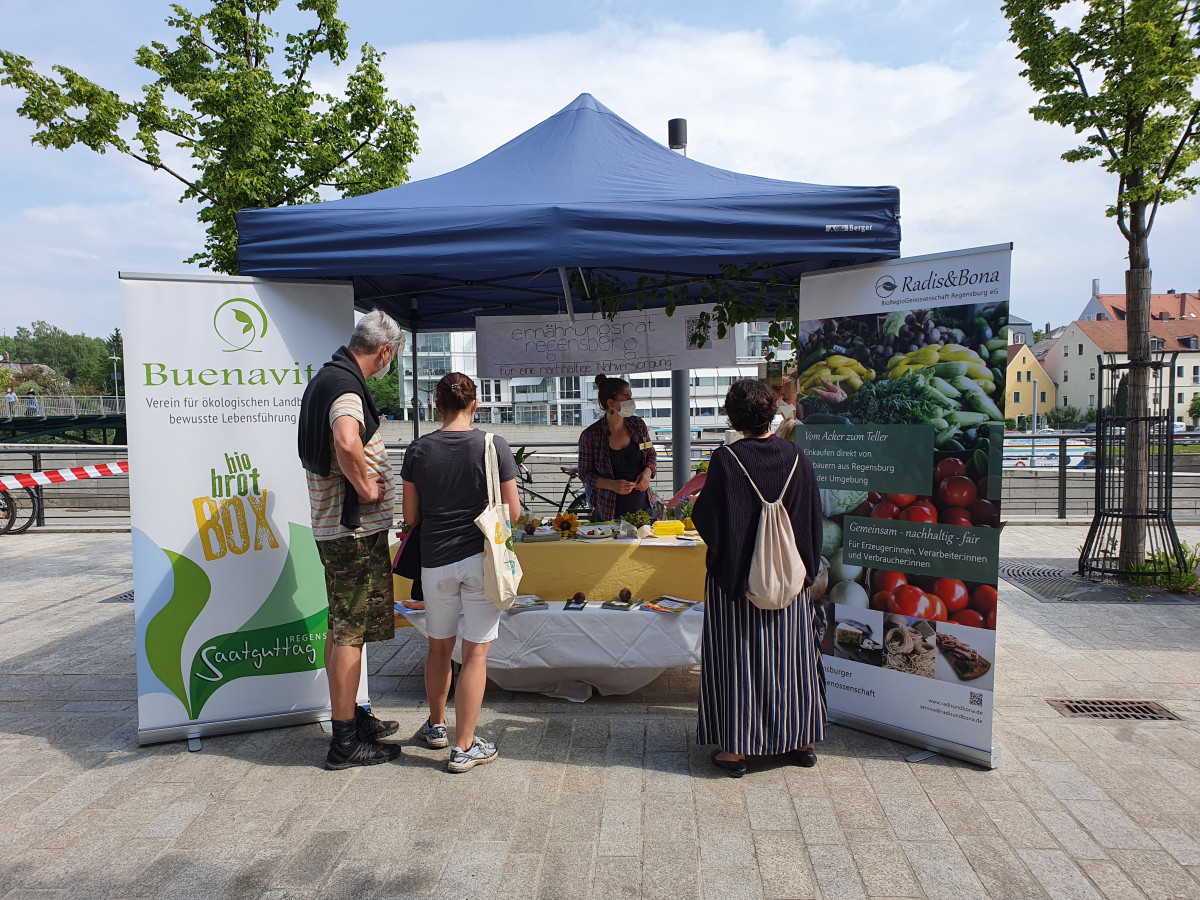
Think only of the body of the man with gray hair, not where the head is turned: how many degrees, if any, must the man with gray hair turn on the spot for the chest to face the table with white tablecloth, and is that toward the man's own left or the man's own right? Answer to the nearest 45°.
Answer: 0° — they already face it

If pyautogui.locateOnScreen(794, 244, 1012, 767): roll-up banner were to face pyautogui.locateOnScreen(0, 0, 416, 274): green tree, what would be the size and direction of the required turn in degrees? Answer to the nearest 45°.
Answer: approximately 90° to its right

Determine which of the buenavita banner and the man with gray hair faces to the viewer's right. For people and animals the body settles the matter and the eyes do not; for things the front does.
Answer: the man with gray hair

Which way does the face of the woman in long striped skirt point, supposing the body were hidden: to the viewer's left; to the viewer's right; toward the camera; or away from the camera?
away from the camera

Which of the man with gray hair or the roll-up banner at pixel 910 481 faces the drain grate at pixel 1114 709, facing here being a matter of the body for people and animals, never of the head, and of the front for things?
the man with gray hair

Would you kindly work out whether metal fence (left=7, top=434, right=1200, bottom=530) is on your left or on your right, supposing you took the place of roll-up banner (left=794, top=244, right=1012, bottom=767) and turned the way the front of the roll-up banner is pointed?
on your right

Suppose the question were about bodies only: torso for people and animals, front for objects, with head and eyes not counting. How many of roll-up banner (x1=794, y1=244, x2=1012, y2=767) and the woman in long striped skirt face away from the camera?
1

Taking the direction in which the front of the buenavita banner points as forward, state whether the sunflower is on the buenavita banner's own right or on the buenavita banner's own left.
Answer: on the buenavita banner's own left

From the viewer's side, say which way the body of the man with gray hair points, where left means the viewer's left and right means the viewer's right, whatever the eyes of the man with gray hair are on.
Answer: facing to the right of the viewer

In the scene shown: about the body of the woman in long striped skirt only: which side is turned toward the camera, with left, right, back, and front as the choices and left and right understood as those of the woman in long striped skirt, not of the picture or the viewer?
back
